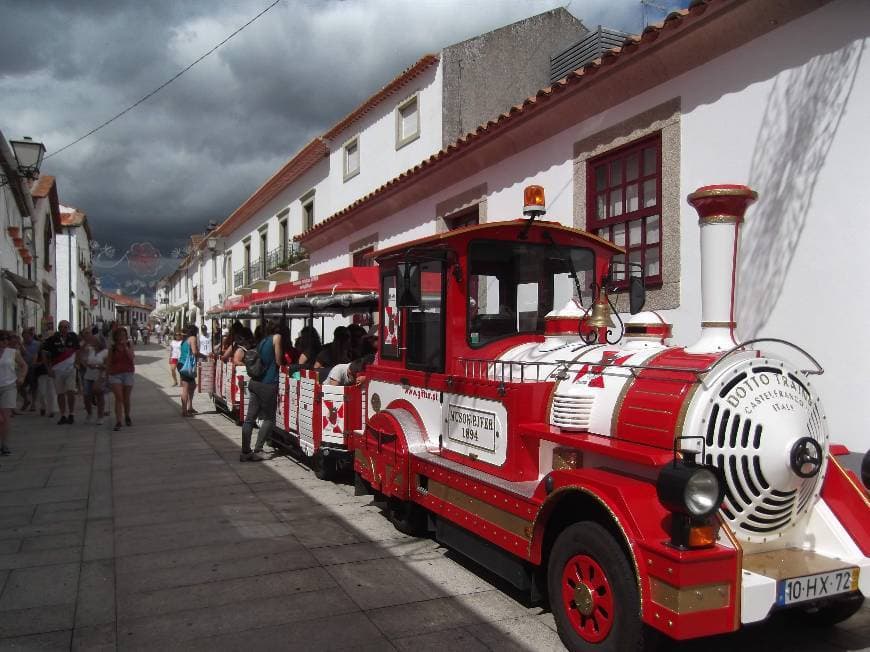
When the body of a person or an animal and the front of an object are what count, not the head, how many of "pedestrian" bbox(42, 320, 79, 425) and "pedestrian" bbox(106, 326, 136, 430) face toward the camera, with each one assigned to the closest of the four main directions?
2

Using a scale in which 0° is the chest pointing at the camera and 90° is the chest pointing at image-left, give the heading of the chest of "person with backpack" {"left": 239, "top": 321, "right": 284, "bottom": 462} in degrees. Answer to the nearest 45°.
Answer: approximately 225°

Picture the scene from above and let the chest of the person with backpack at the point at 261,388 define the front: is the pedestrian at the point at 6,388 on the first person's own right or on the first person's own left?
on the first person's own left

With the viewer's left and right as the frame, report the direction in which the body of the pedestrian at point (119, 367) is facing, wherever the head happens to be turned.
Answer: facing the viewer

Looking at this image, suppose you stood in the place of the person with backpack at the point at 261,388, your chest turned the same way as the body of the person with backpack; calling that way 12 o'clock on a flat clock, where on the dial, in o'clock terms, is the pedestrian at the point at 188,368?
The pedestrian is roughly at 10 o'clock from the person with backpack.

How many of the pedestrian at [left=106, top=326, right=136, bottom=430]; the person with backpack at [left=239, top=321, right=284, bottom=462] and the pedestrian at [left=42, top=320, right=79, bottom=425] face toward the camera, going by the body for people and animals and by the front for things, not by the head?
2

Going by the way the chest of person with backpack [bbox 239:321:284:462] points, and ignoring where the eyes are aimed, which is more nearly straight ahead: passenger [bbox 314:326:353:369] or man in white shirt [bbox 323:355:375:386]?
the passenger

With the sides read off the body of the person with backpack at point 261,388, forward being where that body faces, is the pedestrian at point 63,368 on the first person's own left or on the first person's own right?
on the first person's own left

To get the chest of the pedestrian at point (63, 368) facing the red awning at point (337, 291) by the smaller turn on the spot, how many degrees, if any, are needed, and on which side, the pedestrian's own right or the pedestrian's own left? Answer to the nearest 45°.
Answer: approximately 45° to the pedestrian's own left

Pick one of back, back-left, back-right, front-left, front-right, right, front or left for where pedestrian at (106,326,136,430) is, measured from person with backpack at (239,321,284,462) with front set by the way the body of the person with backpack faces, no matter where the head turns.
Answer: left

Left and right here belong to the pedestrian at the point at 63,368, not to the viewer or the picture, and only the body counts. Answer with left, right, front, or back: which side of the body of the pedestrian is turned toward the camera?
front
